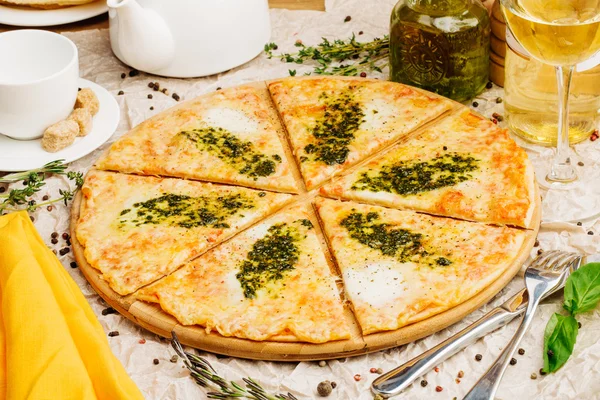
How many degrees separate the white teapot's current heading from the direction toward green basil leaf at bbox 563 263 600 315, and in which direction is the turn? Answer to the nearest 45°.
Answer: approximately 90° to its left

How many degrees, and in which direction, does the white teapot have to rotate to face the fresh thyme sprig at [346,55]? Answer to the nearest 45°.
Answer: approximately 135° to its left

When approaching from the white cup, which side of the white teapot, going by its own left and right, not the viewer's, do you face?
front

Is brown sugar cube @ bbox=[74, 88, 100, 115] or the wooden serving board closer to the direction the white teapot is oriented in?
the brown sugar cube

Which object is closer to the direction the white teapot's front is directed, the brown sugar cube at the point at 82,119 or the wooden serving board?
the brown sugar cube

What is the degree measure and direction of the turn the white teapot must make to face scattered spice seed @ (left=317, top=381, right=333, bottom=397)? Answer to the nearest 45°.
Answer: approximately 45° to its left

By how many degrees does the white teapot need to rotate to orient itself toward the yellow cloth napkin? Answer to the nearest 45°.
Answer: approximately 45° to its left

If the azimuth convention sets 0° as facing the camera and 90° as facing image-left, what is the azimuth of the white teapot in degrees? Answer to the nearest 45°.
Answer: approximately 45°

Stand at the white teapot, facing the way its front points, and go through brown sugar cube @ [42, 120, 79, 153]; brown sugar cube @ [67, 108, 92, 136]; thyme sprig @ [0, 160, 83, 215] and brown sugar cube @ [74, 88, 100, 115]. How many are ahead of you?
4

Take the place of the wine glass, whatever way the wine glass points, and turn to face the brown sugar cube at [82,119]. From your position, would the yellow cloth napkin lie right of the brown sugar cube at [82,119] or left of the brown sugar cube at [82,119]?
left

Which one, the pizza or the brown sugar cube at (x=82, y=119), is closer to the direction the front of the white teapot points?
the brown sugar cube

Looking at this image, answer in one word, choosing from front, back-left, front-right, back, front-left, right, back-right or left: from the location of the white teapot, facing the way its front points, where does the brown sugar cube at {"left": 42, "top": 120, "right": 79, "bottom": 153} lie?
front

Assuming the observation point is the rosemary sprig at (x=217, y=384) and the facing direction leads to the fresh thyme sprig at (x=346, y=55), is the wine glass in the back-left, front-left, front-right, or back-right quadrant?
front-right
